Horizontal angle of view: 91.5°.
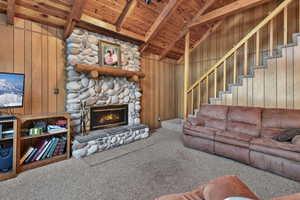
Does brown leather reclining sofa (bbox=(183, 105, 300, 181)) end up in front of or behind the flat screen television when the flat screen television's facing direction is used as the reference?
in front

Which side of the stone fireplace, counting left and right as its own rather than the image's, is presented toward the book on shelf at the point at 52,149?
right

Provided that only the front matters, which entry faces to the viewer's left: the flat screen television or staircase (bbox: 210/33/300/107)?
the staircase

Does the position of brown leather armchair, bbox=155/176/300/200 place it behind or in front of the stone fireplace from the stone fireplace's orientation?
in front

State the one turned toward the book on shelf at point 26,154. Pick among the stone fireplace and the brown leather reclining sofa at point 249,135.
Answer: the brown leather reclining sofa

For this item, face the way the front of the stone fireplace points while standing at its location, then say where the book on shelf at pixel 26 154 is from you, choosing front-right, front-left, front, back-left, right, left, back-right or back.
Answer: right

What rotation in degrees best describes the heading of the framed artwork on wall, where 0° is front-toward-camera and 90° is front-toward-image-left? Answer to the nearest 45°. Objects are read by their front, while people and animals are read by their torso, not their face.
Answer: approximately 315°

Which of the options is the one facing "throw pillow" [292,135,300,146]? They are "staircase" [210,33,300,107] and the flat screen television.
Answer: the flat screen television

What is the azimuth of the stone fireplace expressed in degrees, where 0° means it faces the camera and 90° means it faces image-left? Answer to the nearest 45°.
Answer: approximately 315°

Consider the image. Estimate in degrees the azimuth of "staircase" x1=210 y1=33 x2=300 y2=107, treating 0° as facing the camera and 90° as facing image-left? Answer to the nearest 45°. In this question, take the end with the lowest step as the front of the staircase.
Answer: approximately 90°

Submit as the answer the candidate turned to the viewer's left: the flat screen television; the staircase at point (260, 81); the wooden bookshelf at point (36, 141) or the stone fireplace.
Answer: the staircase
